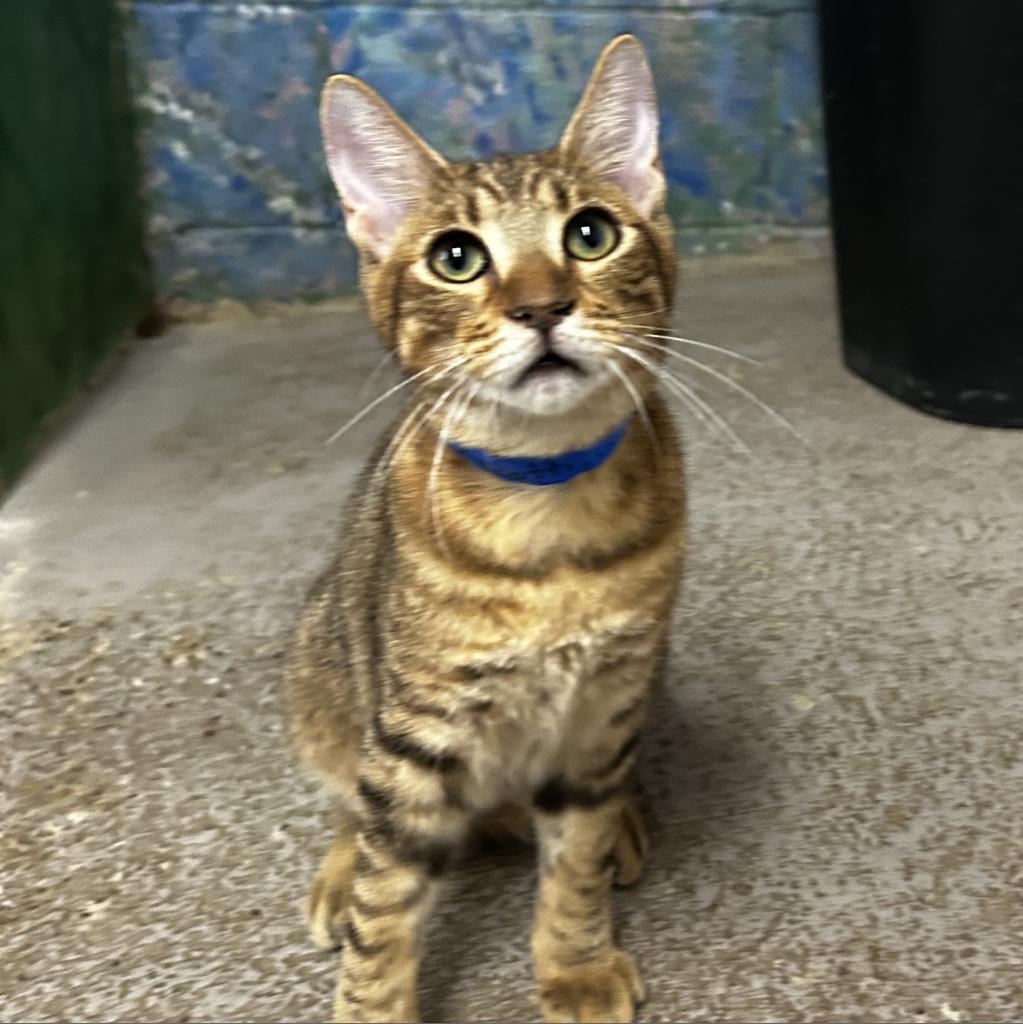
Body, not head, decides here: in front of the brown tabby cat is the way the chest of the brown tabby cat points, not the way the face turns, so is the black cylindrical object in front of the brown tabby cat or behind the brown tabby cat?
behind

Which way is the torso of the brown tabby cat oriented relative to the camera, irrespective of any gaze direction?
toward the camera
